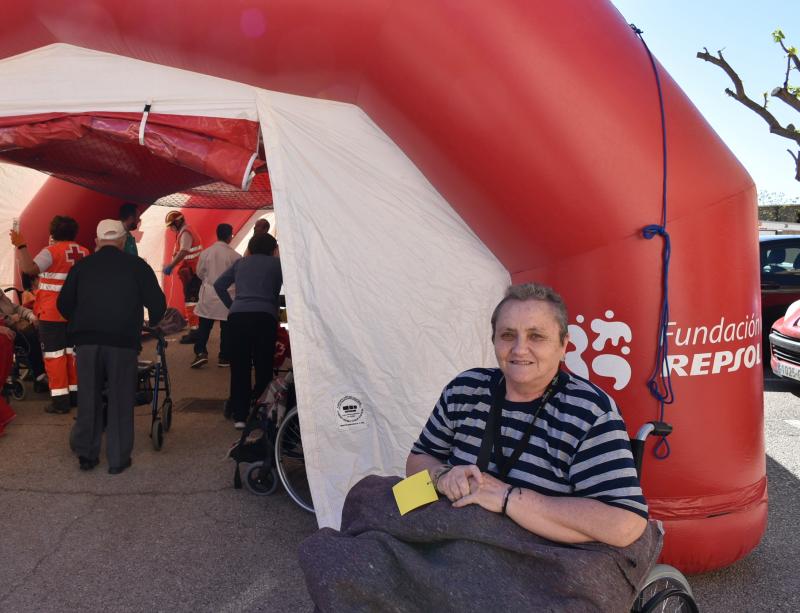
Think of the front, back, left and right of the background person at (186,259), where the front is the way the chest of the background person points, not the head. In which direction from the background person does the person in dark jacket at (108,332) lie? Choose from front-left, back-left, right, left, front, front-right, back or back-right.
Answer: left

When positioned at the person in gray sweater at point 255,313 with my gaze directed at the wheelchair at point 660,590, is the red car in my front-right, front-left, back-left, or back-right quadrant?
front-left

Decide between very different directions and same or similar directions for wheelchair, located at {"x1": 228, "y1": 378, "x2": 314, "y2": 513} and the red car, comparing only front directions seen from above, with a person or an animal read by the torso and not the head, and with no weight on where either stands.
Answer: same or similar directions

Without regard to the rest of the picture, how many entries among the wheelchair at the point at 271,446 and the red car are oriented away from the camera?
0

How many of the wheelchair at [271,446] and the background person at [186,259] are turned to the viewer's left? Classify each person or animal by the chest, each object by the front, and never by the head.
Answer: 2

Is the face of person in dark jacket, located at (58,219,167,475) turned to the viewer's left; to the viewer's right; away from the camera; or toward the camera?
away from the camera

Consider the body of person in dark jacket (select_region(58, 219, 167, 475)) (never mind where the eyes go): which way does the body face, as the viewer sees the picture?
away from the camera

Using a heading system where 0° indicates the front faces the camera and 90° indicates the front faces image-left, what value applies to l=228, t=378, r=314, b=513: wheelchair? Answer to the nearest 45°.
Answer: approximately 90°

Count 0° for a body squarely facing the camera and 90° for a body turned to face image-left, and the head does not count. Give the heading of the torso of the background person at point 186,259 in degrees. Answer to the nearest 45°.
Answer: approximately 90°

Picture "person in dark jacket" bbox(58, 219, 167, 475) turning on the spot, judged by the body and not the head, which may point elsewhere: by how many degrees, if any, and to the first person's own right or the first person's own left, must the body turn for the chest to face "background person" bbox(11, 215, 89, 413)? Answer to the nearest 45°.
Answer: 0° — they already face them

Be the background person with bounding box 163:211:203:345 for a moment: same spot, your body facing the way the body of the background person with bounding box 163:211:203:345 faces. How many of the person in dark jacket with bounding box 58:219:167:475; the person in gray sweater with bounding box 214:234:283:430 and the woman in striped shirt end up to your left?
3

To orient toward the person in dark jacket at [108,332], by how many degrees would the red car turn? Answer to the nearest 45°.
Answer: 0° — it already faces them

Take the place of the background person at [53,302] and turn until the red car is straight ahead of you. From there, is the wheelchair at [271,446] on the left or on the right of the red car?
right

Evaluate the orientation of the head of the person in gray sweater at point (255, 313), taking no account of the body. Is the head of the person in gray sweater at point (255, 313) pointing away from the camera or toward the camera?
away from the camera
